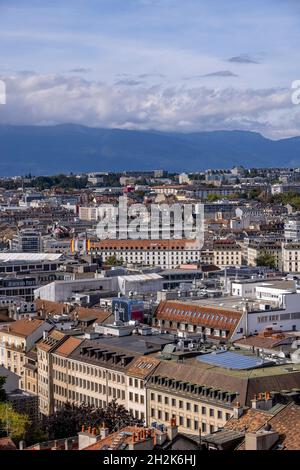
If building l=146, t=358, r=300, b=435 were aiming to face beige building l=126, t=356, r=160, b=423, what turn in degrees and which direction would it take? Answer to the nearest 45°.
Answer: approximately 90° to its right

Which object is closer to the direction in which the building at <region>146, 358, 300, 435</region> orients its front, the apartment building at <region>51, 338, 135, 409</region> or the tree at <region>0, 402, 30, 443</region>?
the tree

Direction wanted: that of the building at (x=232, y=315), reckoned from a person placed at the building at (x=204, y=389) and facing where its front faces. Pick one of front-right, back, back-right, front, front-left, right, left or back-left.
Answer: back-right

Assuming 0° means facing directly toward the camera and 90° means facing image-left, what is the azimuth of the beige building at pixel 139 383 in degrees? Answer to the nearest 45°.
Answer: approximately 45°

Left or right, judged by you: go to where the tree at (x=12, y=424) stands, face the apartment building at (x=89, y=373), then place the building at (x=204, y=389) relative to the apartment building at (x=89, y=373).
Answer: right

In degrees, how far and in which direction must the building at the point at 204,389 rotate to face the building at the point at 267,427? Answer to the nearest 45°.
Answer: approximately 45° to its left

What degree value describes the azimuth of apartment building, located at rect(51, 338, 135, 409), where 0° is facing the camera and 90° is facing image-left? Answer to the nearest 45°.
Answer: approximately 45°

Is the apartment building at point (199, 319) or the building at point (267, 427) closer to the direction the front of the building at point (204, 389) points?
the building

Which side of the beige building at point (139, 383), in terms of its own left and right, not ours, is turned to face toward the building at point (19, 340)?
right

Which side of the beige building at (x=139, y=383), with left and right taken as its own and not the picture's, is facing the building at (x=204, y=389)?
left
